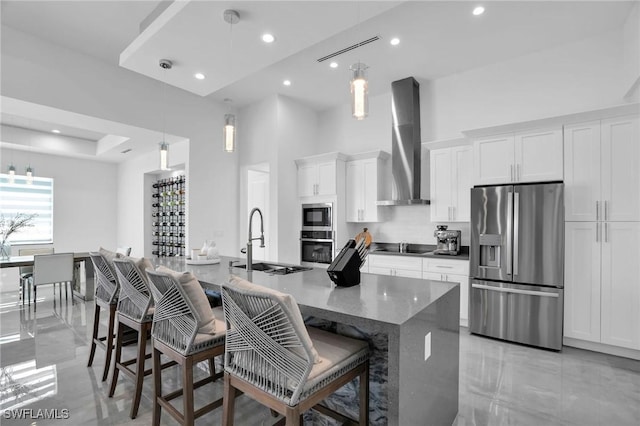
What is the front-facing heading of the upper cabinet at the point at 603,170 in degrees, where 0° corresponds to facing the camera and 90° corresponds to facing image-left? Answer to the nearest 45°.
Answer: approximately 45°

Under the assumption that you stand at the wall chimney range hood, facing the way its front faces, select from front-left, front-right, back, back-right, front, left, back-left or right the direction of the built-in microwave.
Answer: front-right

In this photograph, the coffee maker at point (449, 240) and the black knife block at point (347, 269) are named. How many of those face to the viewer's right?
0

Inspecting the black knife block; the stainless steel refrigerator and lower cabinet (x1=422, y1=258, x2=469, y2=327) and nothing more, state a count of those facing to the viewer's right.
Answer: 0

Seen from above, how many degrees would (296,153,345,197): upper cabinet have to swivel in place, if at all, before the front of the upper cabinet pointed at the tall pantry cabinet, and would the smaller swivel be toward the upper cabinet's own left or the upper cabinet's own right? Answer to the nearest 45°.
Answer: approximately 90° to the upper cabinet's own left

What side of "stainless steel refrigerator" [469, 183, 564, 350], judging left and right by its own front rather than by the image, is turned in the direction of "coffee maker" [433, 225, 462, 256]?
right

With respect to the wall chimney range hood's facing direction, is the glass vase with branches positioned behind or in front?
in front

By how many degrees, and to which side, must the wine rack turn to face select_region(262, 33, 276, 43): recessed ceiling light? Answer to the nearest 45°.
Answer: approximately 45° to its left

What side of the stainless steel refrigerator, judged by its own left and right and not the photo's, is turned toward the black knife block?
front

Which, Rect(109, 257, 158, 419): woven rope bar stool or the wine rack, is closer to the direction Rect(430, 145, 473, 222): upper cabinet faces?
the woven rope bar stool

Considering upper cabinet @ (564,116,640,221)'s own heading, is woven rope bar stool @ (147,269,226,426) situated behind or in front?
in front

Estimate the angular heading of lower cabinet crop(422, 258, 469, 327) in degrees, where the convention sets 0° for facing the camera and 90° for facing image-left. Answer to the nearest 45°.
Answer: approximately 45°

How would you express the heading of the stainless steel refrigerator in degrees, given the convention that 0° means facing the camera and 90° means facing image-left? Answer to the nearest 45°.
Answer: approximately 45°
